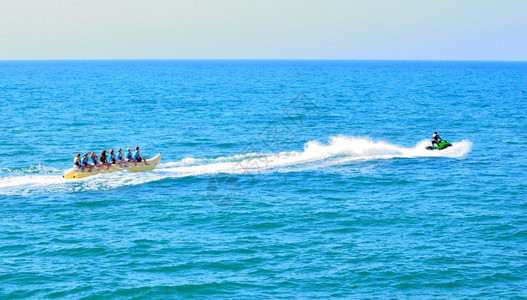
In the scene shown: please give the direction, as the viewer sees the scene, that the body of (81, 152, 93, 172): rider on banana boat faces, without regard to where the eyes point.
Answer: to the viewer's right

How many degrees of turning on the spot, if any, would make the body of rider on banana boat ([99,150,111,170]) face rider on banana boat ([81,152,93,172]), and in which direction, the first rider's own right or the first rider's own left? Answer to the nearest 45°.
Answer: approximately 135° to the first rider's own right

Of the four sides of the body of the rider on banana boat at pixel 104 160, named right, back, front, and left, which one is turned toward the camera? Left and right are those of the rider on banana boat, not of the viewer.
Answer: right

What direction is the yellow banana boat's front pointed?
to the viewer's right

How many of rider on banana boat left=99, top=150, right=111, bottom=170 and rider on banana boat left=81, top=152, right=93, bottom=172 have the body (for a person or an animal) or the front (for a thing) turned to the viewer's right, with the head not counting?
2

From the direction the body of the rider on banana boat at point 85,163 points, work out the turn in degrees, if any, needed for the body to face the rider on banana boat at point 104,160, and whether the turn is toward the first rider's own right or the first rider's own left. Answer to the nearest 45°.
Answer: approximately 45° to the first rider's own left
